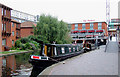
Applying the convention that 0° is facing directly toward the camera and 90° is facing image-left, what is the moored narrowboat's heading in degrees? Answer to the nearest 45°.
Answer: approximately 45°

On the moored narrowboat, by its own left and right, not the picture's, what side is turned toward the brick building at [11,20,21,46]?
right

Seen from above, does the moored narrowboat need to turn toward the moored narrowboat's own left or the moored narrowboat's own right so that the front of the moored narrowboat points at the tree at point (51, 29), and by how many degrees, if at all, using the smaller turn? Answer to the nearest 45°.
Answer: approximately 135° to the moored narrowboat's own right
